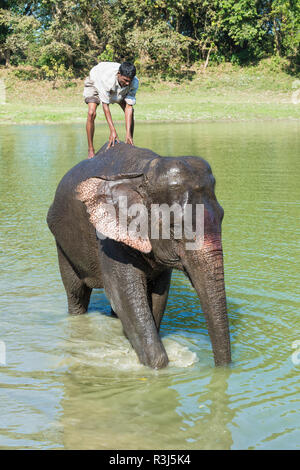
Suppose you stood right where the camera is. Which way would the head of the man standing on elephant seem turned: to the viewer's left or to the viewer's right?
to the viewer's right

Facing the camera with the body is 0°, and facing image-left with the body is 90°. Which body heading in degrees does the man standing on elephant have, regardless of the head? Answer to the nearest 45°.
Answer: approximately 315°

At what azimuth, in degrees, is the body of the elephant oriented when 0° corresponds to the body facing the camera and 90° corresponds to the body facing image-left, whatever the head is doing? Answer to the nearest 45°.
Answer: approximately 315°
